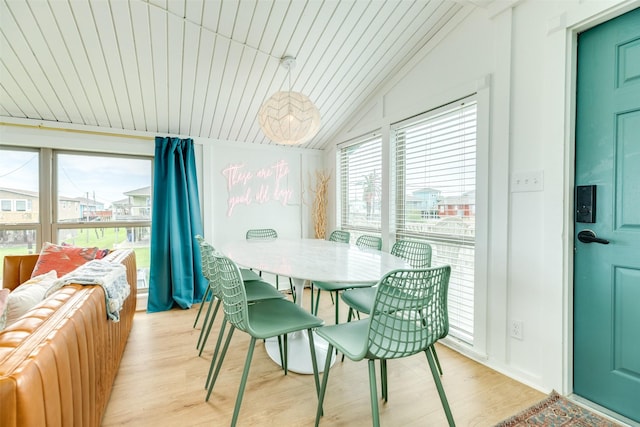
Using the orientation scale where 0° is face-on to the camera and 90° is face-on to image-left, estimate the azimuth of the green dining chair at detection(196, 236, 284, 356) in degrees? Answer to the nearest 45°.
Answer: approximately 270°

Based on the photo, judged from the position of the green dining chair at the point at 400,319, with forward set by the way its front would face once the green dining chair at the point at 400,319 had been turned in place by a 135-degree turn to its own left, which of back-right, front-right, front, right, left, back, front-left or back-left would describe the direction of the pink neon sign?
back-right

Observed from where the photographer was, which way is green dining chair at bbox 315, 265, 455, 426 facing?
facing away from the viewer and to the left of the viewer

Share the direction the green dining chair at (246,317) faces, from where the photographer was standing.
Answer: facing away from the viewer and to the right of the viewer

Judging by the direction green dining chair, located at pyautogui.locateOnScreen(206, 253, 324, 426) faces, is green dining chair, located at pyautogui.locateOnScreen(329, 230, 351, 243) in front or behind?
in front

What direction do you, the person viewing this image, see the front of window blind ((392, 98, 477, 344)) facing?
facing the viewer and to the left of the viewer

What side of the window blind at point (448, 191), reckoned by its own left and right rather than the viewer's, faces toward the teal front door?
left

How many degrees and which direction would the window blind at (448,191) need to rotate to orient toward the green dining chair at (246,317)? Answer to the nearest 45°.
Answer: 0° — it already faces it

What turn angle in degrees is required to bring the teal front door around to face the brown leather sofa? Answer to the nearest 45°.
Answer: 0° — it already faces it

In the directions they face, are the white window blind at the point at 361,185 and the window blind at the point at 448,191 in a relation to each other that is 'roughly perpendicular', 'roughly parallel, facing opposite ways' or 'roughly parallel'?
roughly parallel

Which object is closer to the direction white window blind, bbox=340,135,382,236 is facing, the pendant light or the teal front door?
the pendant light

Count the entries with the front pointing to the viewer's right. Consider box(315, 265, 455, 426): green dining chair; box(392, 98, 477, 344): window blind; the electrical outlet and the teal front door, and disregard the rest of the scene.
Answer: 0

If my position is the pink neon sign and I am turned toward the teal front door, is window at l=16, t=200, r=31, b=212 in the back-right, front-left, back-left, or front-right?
back-right

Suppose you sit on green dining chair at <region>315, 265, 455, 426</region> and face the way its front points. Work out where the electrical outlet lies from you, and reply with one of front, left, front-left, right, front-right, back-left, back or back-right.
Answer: right
